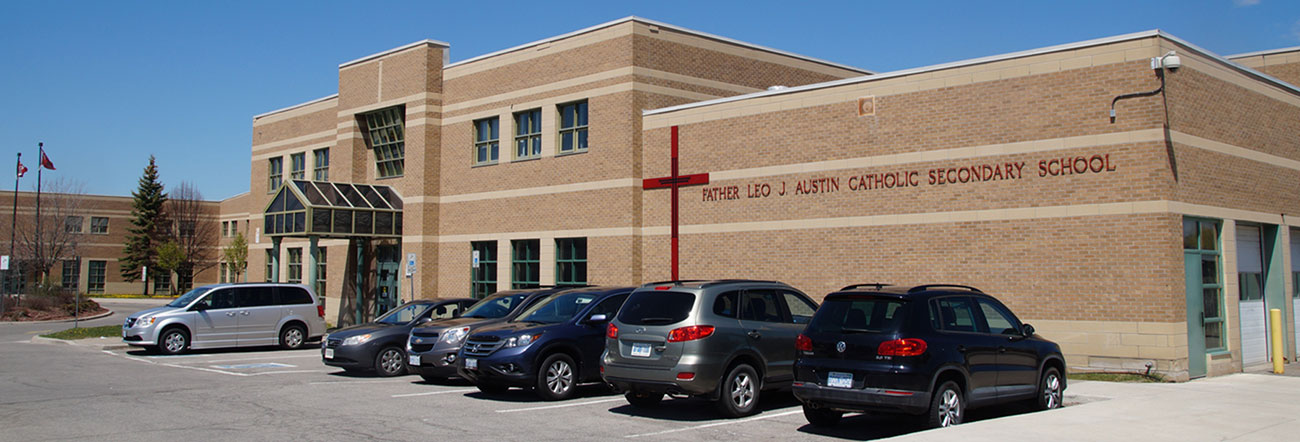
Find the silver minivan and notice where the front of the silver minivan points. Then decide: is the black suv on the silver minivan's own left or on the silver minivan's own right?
on the silver minivan's own left

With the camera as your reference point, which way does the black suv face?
facing away from the viewer and to the right of the viewer

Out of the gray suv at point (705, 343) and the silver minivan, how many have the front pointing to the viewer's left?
1

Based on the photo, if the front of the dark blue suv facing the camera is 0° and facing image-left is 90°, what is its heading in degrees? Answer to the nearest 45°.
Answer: approximately 45°

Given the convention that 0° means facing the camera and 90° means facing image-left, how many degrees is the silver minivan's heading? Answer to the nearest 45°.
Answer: approximately 90°

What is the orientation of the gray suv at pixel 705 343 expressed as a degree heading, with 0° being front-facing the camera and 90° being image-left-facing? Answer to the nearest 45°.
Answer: approximately 225°

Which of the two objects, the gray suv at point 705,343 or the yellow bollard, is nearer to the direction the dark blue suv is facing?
the gray suv
